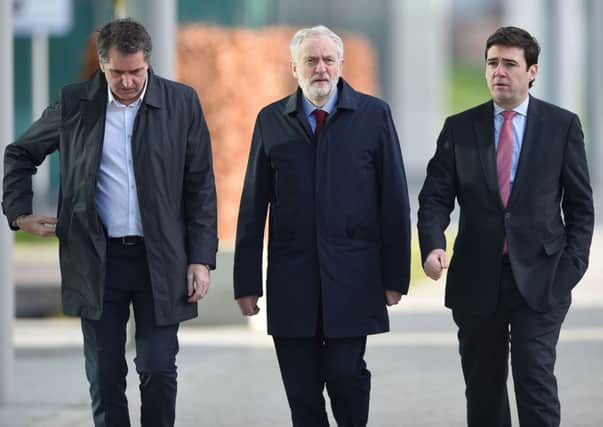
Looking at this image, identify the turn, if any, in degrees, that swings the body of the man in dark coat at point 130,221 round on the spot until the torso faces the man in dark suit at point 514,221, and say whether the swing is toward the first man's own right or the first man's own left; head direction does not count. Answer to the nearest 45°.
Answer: approximately 90° to the first man's own left

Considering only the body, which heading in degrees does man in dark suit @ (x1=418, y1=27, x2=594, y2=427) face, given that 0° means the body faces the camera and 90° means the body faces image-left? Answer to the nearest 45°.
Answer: approximately 0°

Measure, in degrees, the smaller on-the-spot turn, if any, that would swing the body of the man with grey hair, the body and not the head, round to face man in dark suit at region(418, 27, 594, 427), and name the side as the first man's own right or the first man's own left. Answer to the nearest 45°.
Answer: approximately 90° to the first man's own left

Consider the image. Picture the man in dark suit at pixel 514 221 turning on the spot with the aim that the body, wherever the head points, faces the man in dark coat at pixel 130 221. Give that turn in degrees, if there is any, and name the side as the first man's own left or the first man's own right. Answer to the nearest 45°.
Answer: approximately 90° to the first man's own right

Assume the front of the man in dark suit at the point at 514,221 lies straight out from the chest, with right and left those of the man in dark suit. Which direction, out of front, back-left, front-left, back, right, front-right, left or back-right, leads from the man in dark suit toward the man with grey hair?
right

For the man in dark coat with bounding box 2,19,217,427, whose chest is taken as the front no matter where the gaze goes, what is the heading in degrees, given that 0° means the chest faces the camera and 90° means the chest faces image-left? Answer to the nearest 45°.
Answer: approximately 0°
